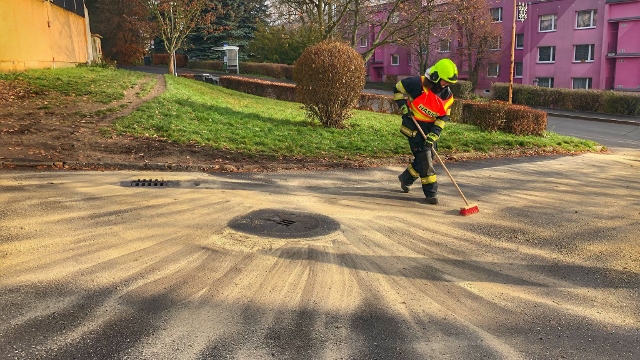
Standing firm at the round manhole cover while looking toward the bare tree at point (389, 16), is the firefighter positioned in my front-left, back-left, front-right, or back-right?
front-right

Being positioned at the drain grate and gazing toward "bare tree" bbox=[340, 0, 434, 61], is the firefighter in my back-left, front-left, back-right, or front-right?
front-right

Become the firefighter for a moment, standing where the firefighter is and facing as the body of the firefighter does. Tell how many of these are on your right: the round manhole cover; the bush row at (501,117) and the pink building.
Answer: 1

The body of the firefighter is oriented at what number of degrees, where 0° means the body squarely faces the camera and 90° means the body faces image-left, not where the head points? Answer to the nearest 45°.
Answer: approximately 315°

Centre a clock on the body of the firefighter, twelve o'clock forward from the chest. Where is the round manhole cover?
The round manhole cover is roughly at 3 o'clock from the firefighter.

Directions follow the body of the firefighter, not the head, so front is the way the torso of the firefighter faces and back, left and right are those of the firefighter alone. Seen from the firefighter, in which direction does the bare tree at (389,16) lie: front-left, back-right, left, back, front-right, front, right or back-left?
back-left

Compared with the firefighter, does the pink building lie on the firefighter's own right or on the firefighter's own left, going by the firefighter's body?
on the firefighter's own left

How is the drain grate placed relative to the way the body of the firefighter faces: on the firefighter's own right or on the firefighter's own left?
on the firefighter's own right

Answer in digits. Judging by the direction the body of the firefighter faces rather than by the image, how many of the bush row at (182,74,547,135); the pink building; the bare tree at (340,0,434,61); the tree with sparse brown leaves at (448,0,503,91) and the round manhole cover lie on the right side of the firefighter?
1

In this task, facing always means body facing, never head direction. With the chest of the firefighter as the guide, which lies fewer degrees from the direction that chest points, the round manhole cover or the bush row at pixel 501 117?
the round manhole cover

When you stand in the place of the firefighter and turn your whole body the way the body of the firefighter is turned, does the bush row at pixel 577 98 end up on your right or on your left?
on your left

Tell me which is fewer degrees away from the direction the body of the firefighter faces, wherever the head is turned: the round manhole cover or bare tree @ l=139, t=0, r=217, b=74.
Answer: the round manhole cover

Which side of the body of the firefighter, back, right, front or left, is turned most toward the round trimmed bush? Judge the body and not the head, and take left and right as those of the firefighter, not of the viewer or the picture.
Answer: back

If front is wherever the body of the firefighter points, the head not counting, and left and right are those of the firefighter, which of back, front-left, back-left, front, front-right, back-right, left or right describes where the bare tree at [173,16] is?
back

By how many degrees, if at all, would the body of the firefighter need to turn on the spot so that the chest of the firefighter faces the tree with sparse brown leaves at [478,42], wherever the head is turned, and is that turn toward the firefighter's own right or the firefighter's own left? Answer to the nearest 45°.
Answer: approximately 135° to the firefighter's own left

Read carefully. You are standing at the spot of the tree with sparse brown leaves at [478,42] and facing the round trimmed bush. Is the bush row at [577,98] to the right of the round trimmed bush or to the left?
left
